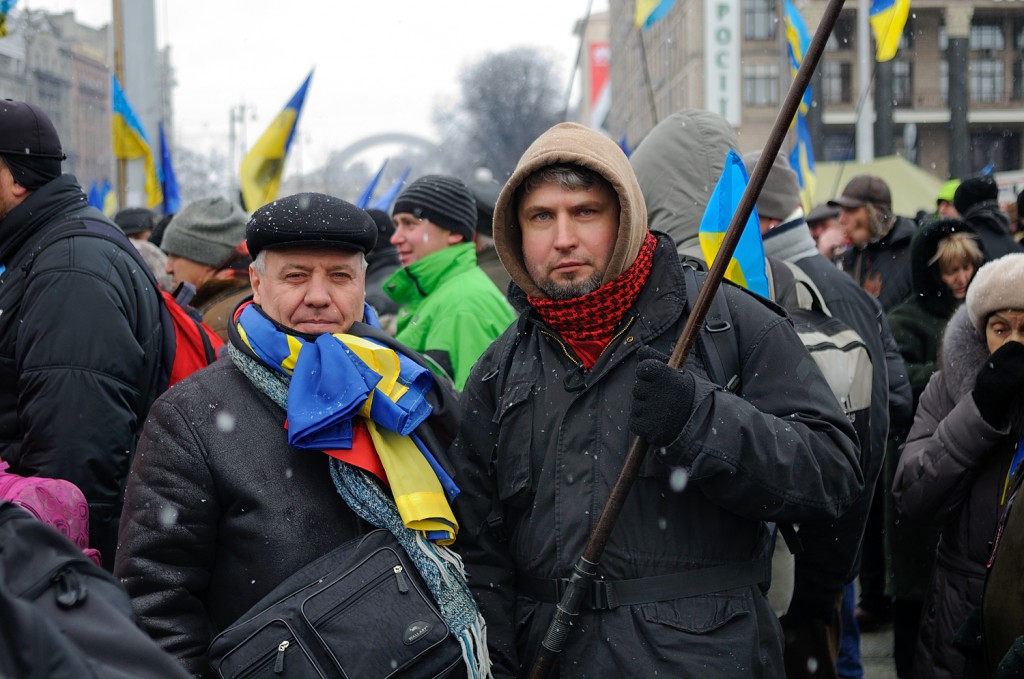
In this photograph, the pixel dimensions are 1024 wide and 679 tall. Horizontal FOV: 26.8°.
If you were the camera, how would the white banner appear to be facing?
facing the viewer

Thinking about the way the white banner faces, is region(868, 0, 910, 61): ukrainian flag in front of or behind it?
in front

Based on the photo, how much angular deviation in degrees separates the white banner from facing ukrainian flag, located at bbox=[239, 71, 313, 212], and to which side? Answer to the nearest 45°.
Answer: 0° — it already faces it

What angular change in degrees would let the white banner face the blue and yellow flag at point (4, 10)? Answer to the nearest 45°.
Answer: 0° — it already faces it

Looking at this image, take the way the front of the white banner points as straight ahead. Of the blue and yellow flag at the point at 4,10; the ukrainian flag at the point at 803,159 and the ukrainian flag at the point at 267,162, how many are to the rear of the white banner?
0

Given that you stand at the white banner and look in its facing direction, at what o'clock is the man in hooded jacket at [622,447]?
The man in hooded jacket is roughly at 12 o'clock from the white banner.

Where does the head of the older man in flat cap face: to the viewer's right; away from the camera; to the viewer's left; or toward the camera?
toward the camera

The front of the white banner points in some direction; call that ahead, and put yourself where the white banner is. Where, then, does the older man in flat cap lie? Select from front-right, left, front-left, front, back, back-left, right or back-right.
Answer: front

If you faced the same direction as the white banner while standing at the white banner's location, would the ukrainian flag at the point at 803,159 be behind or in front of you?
in front

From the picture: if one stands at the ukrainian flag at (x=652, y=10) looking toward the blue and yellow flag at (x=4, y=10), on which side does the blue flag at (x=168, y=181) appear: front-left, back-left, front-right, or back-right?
front-right

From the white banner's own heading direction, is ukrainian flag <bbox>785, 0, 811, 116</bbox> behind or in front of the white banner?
in front
